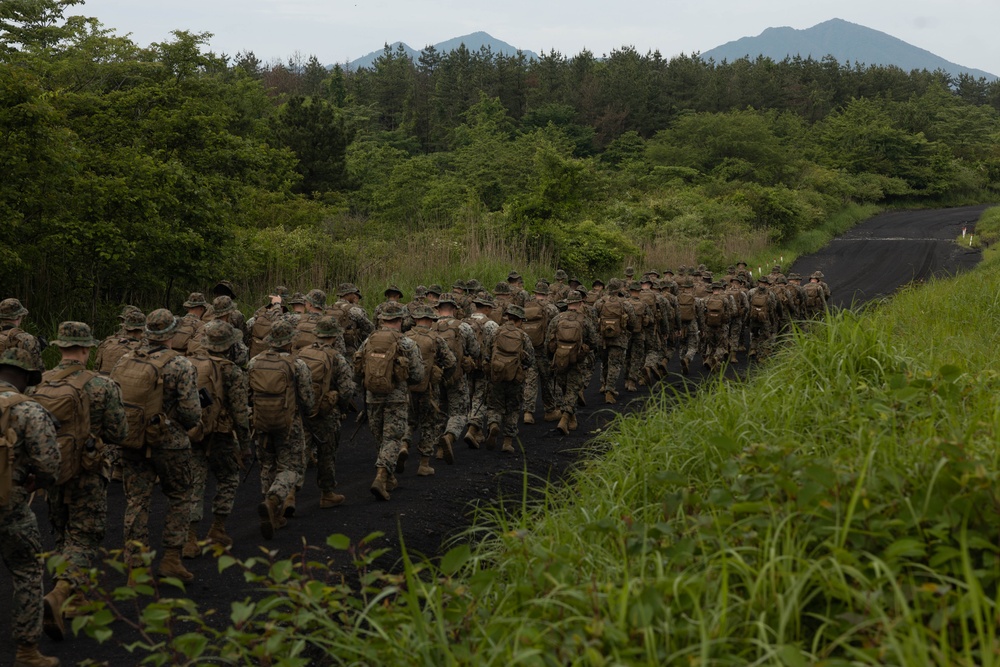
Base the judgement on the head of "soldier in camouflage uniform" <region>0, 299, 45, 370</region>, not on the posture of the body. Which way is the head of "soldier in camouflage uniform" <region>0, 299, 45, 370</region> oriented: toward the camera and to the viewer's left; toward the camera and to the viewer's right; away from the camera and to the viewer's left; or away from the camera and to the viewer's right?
away from the camera and to the viewer's right

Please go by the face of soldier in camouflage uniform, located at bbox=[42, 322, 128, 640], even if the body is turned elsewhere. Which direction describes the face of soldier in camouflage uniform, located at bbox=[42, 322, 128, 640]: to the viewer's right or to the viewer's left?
to the viewer's right

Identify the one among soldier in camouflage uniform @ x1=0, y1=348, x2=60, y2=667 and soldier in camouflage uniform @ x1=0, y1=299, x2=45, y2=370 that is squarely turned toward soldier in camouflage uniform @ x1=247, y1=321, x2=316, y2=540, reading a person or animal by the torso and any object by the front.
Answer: soldier in camouflage uniform @ x1=0, y1=348, x2=60, y2=667

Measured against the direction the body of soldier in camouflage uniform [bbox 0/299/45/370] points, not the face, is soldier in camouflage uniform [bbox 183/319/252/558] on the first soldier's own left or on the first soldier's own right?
on the first soldier's own right

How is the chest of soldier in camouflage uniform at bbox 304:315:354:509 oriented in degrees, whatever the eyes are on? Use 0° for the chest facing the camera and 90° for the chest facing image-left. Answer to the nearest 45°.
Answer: approximately 225°

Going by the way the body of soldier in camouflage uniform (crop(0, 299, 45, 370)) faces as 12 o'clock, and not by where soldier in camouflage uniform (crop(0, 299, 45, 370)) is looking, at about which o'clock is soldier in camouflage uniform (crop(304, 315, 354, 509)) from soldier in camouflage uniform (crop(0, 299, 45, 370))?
soldier in camouflage uniform (crop(304, 315, 354, 509)) is roughly at 3 o'clock from soldier in camouflage uniform (crop(0, 299, 45, 370)).

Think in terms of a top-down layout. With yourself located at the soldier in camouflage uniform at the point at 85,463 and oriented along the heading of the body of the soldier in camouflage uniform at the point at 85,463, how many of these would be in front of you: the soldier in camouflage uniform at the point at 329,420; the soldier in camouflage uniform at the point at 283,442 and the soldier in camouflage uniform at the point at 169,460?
3

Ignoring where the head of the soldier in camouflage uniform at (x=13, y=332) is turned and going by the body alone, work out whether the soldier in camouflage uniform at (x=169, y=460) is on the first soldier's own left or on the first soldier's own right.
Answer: on the first soldier's own right
